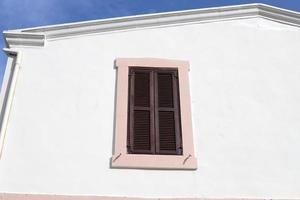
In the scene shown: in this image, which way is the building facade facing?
toward the camera
